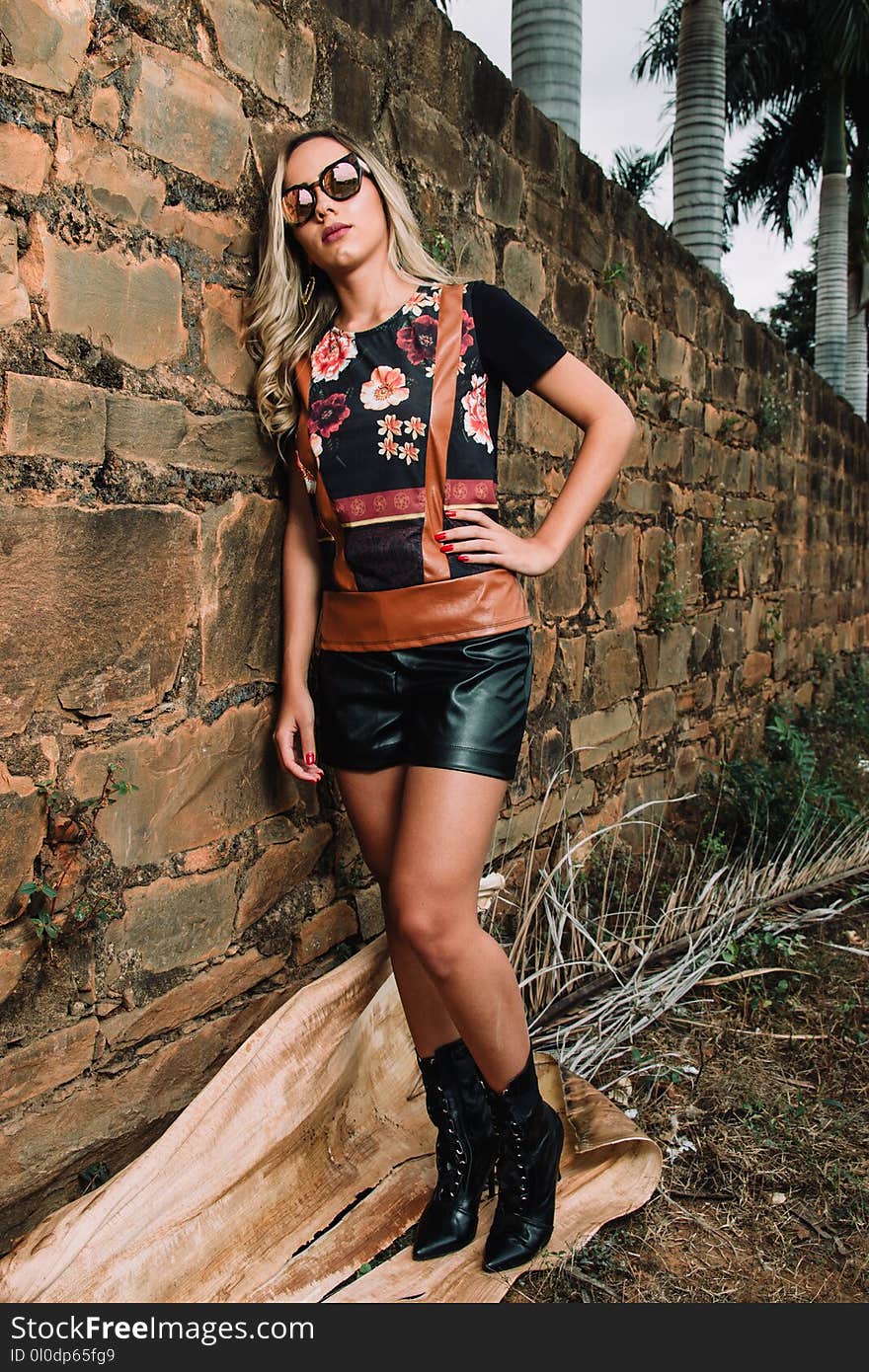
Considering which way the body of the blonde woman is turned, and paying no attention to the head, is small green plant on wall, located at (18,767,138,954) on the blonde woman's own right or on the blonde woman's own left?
on the blonde woman's own right

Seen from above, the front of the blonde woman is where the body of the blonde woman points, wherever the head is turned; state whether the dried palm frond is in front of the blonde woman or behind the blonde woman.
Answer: behind

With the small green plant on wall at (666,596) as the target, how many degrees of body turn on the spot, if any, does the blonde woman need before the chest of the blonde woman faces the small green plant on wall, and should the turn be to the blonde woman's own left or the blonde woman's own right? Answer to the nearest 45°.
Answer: approximately 180°

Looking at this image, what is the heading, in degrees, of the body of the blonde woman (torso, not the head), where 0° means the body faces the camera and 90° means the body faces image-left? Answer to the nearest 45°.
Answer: approximately 0°
